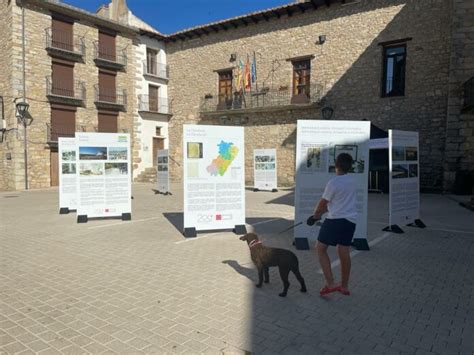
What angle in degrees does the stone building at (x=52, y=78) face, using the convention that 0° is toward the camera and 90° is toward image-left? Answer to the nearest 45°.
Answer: approximately 315°

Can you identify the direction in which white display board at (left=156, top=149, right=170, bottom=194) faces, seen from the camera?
facing the viewer and to the left of the viewer

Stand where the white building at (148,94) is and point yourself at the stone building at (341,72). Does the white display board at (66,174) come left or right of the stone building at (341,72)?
right

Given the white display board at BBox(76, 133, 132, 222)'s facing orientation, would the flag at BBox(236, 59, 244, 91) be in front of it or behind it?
behind

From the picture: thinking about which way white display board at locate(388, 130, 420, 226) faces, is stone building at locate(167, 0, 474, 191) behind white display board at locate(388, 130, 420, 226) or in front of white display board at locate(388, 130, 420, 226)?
behind

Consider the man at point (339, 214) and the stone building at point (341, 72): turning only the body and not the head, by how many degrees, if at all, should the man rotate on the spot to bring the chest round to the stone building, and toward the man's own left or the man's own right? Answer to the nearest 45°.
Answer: approximately 45° to the man's own right

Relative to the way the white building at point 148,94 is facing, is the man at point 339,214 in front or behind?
in front

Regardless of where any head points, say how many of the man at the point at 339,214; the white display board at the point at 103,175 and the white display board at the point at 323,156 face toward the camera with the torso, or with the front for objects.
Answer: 2

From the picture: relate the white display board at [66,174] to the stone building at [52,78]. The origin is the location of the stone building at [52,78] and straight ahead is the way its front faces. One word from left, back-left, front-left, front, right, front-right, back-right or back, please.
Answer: front-right

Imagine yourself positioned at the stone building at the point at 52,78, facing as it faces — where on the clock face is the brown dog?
The brown dog is roughly at 1 o'clock from the stone building.

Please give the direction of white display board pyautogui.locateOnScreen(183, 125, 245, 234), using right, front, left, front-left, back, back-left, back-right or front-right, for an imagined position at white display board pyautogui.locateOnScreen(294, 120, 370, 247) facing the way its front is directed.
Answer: right

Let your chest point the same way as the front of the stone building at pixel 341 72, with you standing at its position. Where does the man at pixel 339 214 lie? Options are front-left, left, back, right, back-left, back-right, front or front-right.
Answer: front-left
